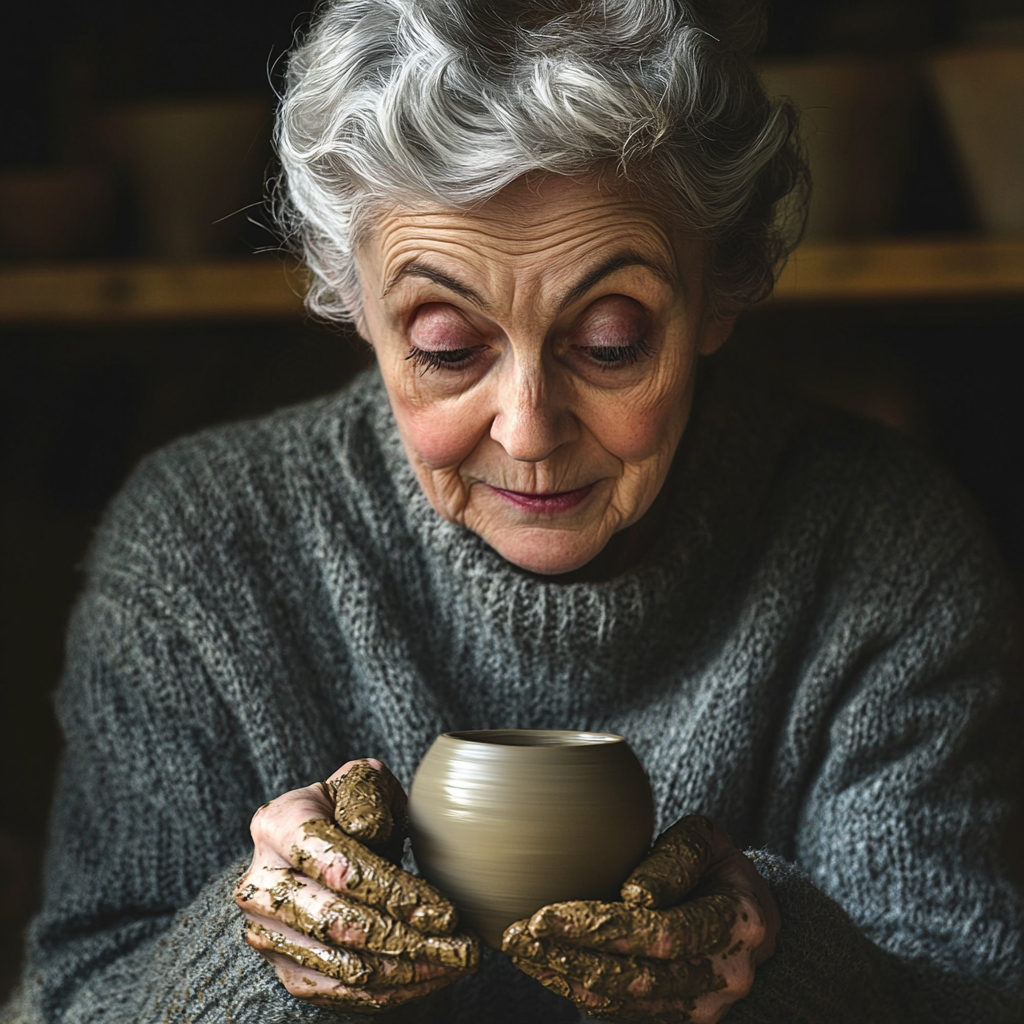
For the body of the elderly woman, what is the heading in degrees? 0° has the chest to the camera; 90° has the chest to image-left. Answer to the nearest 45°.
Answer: approximately 0°

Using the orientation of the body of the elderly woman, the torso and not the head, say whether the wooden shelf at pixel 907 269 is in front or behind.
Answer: behind

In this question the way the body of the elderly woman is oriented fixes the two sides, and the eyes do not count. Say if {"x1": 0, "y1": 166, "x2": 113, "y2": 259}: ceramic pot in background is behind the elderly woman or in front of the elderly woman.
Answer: behind
